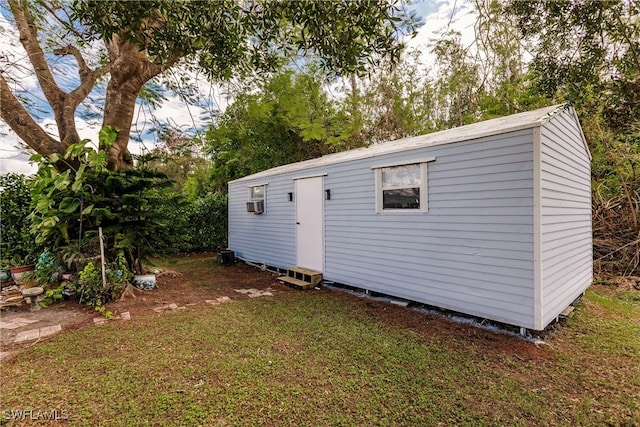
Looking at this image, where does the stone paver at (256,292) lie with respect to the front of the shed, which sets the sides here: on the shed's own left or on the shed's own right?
on the shed's own right

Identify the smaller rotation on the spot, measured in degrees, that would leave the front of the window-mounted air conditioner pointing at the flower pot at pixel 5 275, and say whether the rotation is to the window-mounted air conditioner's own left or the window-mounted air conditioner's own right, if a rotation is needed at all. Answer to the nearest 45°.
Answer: approximately 45° to the window-mounted air conditioner's own right

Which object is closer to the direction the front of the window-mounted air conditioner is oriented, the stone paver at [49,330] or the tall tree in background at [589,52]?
the stone paver

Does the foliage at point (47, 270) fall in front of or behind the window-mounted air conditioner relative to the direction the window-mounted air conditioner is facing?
in front

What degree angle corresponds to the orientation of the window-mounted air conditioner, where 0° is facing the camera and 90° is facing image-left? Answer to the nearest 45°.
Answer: approximately 45°

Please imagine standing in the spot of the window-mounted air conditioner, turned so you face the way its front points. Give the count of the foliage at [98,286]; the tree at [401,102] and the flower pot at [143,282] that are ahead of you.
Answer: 2

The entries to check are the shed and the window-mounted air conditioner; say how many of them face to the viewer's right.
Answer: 0

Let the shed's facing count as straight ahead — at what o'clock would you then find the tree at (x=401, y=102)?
The tree is roughly at 4 o'clock from the shed.

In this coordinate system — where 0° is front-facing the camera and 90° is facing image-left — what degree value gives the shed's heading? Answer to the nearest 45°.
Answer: approximately 45°

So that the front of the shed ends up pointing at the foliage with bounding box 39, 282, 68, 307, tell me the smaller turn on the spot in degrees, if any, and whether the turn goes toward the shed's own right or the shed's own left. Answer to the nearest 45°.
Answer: approximately 45° to the shed's own right

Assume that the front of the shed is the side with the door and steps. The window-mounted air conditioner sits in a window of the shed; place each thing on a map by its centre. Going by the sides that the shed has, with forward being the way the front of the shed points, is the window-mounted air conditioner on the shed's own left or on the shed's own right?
on the shed's own right

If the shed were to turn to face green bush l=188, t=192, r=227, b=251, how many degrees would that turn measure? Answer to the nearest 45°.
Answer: approximately 90° to its right

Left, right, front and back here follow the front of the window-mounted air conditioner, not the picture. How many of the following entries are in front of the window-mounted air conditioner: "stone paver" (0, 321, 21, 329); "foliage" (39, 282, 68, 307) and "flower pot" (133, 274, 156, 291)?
3

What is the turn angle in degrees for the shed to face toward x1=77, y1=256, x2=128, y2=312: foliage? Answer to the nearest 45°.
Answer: approximately 45° to its right

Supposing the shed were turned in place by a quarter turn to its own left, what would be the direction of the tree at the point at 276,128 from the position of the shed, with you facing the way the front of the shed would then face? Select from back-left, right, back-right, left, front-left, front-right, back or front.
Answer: back

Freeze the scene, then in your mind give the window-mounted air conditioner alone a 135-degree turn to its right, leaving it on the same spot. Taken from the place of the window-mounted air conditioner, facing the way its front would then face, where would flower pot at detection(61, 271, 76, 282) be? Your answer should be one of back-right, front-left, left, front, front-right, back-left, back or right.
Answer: back-left

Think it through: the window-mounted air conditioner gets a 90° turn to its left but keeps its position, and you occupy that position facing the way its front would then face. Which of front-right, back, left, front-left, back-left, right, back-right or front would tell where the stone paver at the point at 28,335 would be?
right

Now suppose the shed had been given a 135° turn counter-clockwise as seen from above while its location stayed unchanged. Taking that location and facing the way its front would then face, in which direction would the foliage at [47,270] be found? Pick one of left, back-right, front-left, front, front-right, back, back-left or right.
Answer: back
